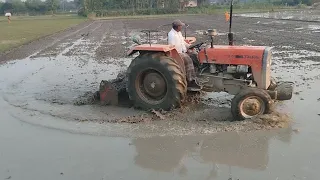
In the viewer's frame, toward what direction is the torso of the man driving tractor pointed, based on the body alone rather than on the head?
to the viewer's right
